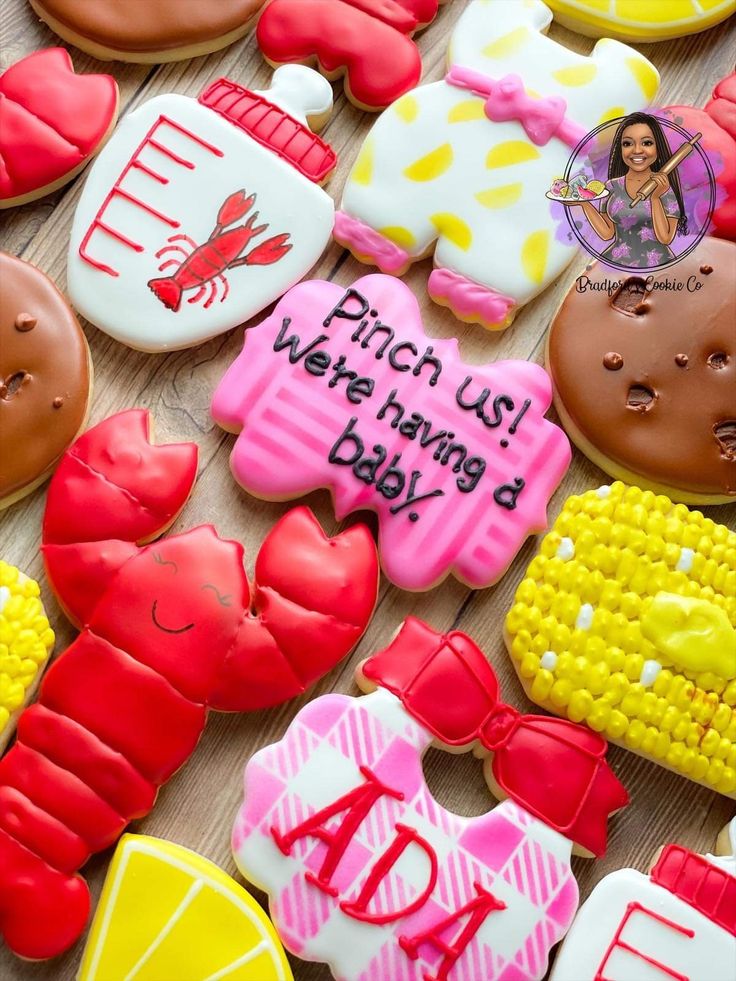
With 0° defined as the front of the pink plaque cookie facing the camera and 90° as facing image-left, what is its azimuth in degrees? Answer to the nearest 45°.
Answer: approximately 0°

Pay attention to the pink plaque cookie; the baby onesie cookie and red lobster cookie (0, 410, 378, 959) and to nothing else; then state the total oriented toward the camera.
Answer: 3

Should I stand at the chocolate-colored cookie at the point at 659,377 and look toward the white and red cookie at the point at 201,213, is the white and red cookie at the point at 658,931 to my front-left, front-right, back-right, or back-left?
back-left

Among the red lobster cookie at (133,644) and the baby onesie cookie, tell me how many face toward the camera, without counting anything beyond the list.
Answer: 2
